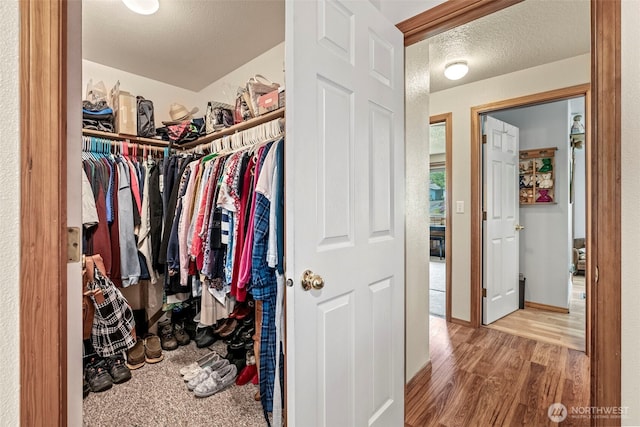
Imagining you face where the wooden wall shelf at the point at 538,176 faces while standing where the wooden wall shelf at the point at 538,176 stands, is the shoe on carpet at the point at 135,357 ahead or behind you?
ahead

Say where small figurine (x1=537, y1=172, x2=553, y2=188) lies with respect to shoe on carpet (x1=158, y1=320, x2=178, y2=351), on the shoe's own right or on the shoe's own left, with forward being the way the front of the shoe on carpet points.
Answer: on the shoe's own left

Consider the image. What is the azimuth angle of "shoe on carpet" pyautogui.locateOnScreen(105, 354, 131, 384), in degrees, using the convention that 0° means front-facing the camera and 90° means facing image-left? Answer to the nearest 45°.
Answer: approximately 315°

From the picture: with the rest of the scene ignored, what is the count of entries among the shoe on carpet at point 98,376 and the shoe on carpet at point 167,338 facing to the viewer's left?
0

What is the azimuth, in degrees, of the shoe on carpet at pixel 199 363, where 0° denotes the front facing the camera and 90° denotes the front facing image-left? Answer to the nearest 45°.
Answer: approximately 45°

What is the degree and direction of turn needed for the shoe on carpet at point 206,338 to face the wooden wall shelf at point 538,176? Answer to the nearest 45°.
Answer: approximately 135° to its left

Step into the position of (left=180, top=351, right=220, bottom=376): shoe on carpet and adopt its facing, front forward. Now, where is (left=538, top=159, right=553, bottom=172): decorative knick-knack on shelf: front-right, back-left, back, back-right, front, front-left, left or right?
back-left

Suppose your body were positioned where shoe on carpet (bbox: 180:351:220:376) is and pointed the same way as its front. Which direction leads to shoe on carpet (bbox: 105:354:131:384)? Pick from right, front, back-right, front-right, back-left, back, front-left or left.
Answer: front-right

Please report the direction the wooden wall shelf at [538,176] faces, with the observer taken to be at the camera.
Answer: facing the viewer and to the left of the viewer

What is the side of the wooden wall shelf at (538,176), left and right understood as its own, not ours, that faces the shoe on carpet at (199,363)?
front
